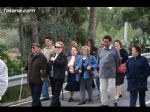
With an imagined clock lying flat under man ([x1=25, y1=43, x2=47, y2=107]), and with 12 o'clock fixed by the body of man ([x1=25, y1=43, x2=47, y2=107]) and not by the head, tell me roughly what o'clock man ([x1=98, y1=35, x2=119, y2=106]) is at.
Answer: man ([x1=98, y1=35, x2=119, y2=106]) is roughly at 8 o'clock from man ([x1=25, y1=43, x2=47, y2=107]).

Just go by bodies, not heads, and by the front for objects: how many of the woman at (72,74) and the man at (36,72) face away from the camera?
0

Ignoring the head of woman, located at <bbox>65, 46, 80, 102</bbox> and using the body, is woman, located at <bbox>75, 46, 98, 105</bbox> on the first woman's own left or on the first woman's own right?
on the first woman's own left

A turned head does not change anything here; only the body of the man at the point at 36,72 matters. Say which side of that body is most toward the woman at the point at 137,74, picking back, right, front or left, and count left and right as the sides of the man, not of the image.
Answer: left

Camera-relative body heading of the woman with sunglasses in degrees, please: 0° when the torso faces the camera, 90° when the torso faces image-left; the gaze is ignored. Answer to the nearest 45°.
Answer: approximately 45°

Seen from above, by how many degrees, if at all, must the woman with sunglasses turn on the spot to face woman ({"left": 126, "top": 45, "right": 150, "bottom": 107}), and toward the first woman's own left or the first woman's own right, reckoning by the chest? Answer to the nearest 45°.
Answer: approximately 90° to the first woman's own left

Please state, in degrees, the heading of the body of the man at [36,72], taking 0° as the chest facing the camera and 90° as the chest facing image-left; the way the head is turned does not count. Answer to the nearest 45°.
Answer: approximately 45°

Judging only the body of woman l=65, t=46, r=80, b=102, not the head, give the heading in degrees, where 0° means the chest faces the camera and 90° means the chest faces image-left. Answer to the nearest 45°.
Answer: approximately 45°
